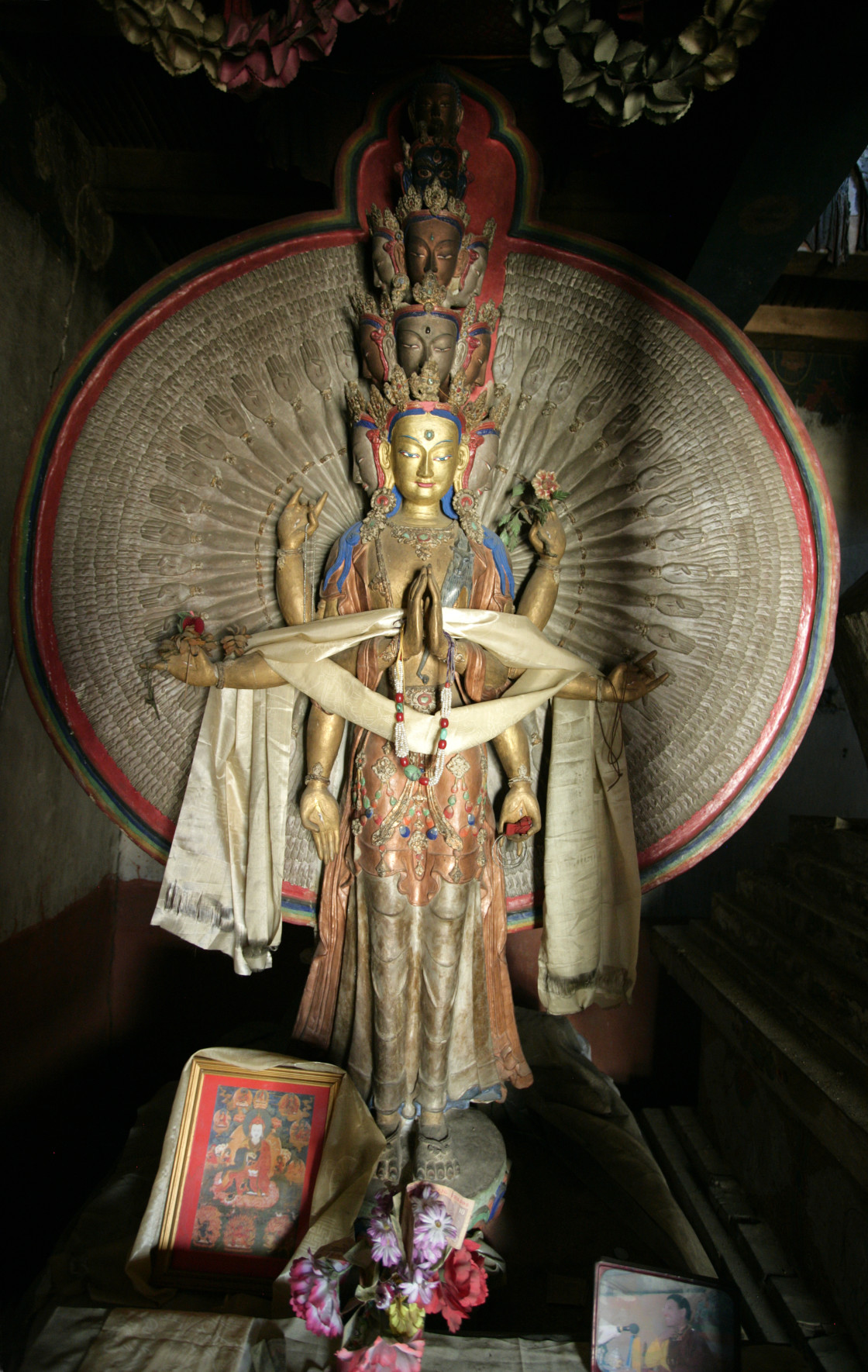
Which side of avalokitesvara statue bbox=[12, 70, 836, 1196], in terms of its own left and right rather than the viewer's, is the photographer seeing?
front

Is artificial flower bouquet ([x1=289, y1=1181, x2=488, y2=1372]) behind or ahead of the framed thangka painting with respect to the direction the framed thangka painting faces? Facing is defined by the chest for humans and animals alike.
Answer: ahead

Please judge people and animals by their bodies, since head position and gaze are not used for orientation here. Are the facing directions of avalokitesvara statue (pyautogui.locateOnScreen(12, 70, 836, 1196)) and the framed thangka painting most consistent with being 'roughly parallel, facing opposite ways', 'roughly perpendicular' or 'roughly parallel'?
roughly parallel

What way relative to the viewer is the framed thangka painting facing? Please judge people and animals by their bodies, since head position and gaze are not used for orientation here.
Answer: toward the camera

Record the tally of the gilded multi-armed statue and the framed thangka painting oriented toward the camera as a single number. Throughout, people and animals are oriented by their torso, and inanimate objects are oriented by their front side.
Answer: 2

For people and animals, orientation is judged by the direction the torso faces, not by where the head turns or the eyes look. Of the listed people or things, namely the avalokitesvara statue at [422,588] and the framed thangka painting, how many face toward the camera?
2

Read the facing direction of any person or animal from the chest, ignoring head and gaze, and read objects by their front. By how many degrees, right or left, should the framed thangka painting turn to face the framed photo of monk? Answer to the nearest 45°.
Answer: approximately 45° to its left

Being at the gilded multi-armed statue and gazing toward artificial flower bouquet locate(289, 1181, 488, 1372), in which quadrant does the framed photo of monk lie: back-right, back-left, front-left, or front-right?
front-left
